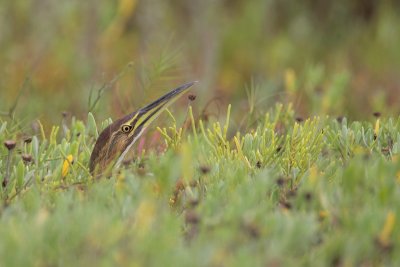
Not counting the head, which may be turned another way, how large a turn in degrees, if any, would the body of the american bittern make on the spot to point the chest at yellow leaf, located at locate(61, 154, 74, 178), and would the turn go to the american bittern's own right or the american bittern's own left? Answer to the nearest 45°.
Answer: approximately 135° to the american bittern's own right

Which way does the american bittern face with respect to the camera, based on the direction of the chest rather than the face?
to the viewer's right
